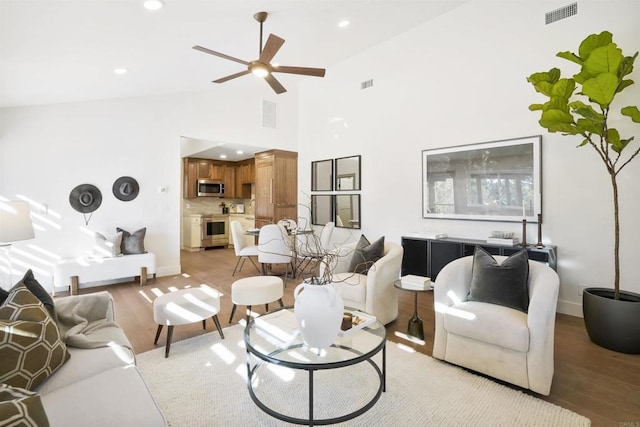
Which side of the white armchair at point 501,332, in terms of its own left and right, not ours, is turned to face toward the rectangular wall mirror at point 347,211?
right

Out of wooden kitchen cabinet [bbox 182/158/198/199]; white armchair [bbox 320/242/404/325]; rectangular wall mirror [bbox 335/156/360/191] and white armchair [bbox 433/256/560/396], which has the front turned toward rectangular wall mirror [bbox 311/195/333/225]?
the wooden kitchen cabinet

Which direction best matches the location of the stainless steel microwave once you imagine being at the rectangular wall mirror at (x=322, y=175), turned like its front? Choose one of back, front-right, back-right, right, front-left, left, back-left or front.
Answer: right

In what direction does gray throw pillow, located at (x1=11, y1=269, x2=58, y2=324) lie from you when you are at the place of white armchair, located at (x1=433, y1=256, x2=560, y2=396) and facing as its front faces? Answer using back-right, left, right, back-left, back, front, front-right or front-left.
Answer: front

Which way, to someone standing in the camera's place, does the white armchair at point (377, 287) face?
facing the viewer and to the left of the viewer

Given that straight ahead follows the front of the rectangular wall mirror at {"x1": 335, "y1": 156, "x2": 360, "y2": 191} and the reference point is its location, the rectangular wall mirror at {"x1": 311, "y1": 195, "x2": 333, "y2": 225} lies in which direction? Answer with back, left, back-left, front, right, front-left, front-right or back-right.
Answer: right

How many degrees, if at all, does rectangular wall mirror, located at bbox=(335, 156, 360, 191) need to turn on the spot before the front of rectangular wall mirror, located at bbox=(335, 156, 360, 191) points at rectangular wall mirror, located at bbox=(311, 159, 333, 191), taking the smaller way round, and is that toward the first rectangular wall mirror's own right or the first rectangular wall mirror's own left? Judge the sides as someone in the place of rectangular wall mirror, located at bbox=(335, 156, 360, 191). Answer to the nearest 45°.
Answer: approximately 90° to the first rectangular wall mirror's own right

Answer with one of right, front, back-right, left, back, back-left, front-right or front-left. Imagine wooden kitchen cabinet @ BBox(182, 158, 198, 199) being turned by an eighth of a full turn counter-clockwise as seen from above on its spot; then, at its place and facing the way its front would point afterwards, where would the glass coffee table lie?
right

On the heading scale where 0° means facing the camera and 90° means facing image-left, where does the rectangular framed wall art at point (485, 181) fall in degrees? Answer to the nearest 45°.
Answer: approximately 45°

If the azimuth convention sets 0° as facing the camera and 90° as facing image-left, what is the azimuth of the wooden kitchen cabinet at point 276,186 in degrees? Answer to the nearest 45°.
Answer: approximately 45°

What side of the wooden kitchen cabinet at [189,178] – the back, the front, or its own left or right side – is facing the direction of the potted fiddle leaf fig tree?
front

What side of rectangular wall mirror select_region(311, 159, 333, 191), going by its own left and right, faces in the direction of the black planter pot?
left

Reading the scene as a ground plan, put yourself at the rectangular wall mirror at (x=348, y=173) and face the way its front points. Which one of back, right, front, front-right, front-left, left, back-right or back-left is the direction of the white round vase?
front-left
